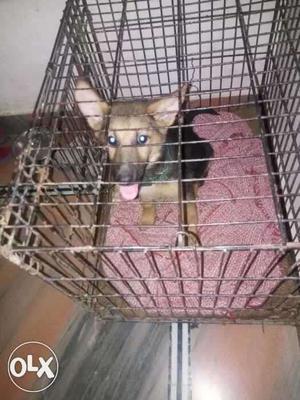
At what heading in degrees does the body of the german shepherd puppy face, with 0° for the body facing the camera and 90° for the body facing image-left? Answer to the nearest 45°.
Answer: approximately 45°
